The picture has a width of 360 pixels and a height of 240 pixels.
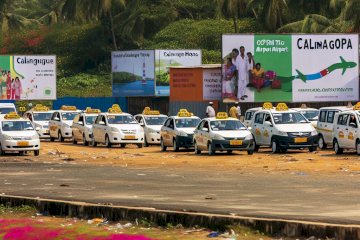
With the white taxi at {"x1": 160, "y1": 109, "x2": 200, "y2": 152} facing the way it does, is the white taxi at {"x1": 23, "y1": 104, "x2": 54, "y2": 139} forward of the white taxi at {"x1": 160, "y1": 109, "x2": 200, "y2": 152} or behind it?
behind

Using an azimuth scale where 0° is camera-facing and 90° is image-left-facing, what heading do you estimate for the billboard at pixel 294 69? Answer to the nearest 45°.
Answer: approximately 0°

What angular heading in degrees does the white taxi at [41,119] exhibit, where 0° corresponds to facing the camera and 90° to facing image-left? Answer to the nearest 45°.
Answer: approximately 315°

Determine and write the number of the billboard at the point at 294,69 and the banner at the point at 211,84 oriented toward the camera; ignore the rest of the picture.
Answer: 2

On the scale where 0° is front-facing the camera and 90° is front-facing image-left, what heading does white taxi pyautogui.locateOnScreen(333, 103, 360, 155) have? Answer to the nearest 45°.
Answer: approximately 315°

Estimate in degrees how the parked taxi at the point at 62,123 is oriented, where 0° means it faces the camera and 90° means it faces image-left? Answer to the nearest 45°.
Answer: approximately 315°

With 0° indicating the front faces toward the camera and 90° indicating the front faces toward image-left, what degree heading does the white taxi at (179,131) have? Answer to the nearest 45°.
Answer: approximately 315°
